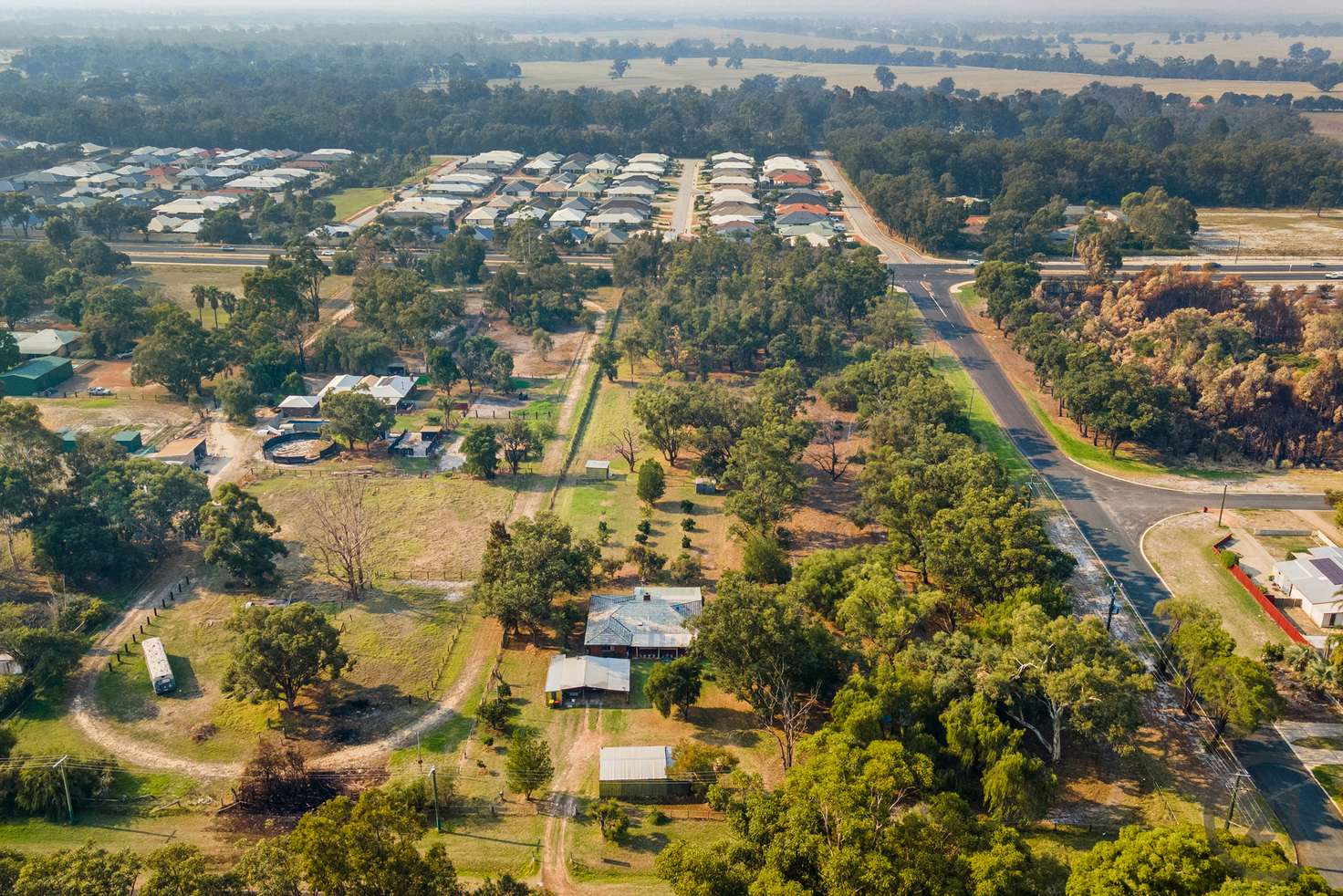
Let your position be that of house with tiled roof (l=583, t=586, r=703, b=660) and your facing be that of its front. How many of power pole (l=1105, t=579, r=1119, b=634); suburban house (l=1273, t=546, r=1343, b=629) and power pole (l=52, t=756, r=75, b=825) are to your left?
2

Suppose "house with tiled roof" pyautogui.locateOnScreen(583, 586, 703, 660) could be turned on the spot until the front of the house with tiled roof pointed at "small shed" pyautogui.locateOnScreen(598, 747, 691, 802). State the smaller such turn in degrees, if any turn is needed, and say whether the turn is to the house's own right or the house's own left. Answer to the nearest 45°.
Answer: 0° — it already faces it

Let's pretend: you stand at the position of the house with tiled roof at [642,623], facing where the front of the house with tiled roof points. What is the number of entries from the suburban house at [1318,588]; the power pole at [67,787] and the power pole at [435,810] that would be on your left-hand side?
1

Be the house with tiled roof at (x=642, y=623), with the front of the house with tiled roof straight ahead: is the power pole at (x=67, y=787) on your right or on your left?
on your right

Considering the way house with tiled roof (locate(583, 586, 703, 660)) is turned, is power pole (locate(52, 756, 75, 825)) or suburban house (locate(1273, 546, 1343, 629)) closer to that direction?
the power pole

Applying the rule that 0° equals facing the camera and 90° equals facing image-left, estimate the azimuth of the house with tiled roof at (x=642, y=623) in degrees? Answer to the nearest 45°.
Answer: approximately 0°

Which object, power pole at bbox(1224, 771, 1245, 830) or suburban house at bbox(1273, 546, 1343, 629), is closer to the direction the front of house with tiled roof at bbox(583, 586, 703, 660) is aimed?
the power pole

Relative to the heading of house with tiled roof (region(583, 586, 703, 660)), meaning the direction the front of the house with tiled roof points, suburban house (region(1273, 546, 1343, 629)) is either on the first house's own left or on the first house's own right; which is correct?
on the first house's own left

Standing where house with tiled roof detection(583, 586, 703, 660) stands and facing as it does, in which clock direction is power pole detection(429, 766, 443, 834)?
The power pole is roughly at 1 o'clock from the house with tiled roof.

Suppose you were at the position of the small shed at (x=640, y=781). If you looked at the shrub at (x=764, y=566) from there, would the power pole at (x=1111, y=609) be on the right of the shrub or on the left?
right

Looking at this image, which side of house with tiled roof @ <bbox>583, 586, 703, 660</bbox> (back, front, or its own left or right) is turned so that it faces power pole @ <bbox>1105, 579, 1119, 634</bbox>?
left

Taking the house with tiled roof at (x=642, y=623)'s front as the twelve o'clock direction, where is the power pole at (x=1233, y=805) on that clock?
The power pole is roughly at 10 o'clock from the house with tiled roof.
